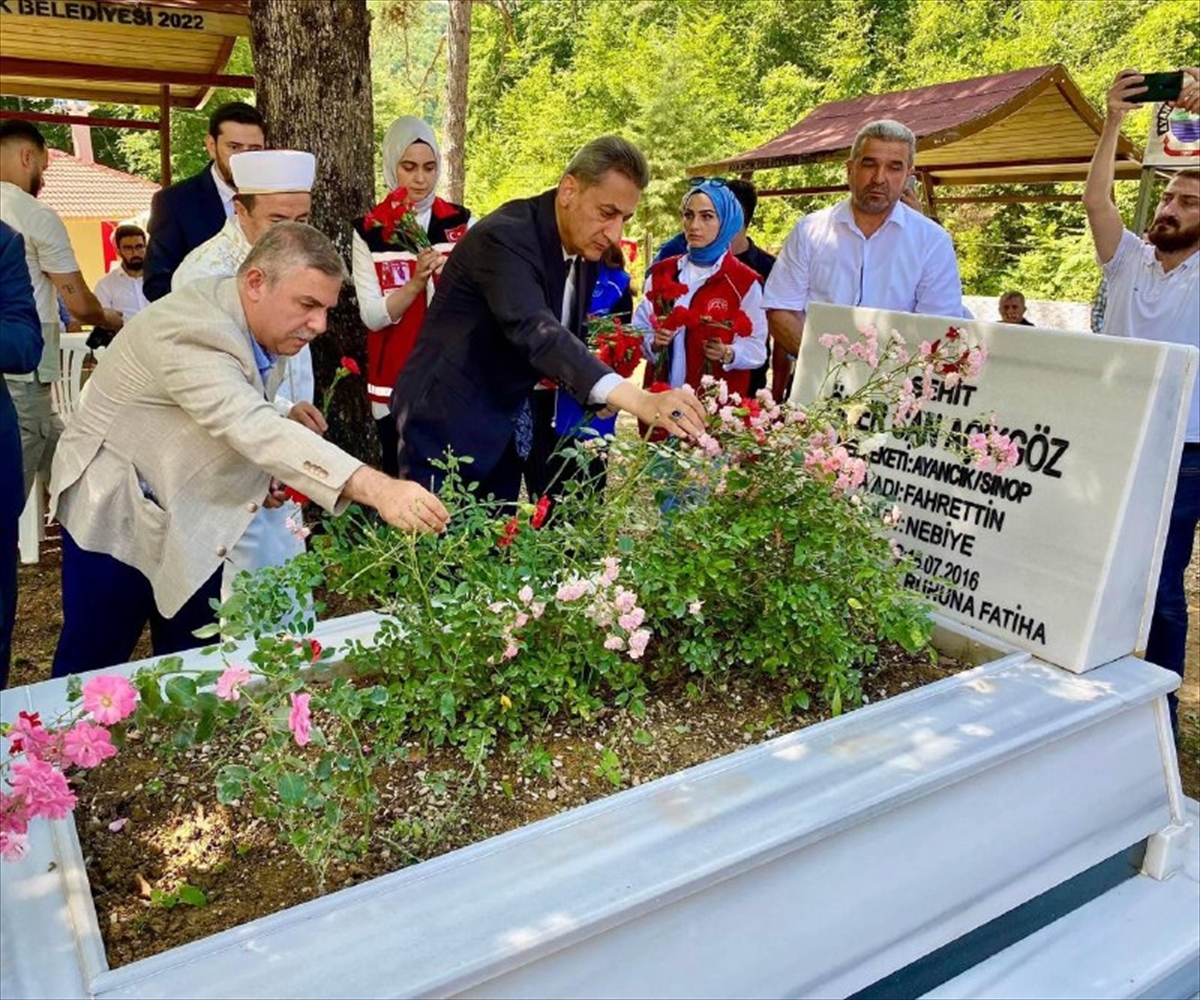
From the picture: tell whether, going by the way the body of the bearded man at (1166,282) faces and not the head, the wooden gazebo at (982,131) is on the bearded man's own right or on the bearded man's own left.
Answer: on the bearded man's own right

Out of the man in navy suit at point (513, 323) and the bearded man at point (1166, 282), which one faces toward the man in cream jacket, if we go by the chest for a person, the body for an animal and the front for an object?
the bearded man

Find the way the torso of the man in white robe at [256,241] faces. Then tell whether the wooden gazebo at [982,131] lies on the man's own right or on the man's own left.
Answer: on the man's own left

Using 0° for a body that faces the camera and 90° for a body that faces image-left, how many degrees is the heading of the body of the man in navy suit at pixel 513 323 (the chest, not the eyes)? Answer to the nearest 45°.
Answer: approximately 315°

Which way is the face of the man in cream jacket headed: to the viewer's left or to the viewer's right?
to the viewer's right

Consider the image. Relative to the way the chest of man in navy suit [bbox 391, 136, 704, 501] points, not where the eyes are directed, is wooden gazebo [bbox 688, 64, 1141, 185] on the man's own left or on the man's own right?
on the man's own left

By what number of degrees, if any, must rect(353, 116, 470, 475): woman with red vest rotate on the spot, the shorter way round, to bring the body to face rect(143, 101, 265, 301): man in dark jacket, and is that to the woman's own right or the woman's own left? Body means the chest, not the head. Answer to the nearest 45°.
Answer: approximately 90° to the woman's own right
